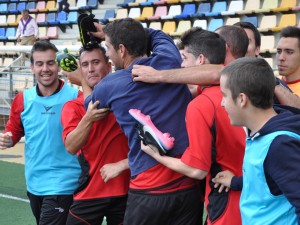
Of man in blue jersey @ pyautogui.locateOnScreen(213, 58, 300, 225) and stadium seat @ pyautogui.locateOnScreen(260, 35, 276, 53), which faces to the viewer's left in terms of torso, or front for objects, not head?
the man in blue jersey

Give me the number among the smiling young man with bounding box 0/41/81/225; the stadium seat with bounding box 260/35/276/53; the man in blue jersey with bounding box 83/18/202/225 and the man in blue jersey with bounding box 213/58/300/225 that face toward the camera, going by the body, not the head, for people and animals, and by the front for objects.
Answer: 2

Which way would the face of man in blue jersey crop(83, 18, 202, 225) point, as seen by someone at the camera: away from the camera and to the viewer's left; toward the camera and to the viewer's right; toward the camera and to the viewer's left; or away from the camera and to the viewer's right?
away from the camera and to the viewer's left

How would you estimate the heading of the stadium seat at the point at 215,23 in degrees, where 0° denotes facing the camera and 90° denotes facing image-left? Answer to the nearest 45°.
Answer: approximately 45°

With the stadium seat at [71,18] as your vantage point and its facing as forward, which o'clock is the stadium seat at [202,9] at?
the stadium seat at [202,9] is roughly at 9 o'clock from the stadium seat at [71,18].

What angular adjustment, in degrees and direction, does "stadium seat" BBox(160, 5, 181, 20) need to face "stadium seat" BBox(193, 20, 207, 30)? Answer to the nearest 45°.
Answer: approximately 90° to its left

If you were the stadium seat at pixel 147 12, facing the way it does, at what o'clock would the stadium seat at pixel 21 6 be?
the stadium seat at pixel 21 6 is roughly at 3 o'clock from the stadium seat at pixel 147 12.

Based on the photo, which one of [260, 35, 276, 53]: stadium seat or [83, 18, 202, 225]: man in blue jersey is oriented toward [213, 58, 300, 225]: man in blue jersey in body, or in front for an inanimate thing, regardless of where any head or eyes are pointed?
the stadium seat

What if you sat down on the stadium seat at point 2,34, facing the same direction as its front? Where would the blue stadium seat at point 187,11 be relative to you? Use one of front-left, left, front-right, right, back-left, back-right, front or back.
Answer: left

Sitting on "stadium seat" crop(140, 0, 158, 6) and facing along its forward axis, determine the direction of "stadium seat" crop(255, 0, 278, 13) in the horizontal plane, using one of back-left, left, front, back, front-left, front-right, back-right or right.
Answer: left

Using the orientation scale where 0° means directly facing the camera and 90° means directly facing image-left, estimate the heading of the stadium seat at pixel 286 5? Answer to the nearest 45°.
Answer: approximately 45°

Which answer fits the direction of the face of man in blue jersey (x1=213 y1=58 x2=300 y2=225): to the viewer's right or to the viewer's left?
to the viewer's left

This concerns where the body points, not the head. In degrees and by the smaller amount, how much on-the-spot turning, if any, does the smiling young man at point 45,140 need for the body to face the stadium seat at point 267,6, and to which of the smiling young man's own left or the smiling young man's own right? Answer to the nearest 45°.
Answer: approximately 135° to the smiling young man's own left

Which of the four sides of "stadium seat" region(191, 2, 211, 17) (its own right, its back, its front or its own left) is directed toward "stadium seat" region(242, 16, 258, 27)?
left

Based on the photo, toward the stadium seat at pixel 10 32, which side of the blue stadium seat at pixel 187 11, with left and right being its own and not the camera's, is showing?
right
